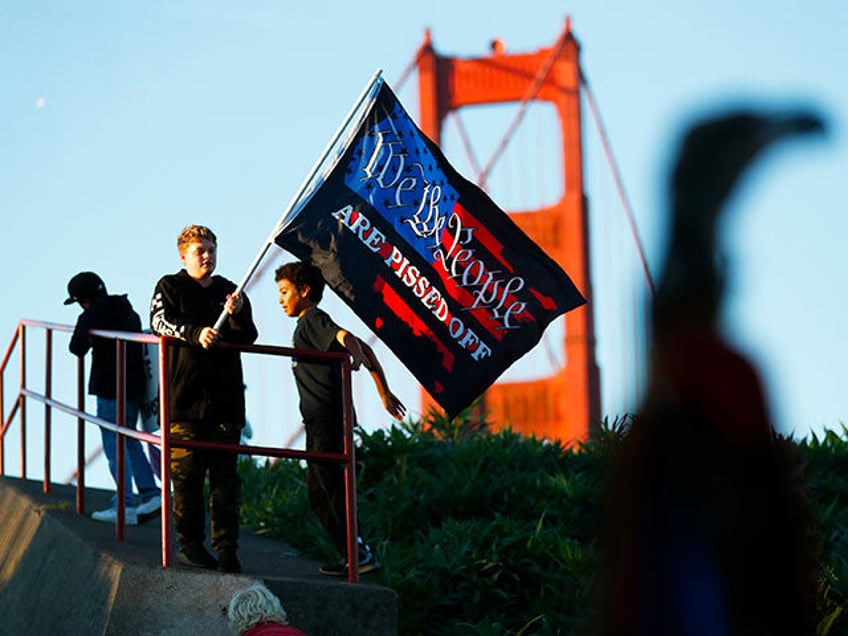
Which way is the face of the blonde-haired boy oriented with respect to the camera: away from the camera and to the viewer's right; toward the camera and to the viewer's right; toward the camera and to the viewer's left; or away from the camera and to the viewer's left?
toward the camera and to the viewer's right

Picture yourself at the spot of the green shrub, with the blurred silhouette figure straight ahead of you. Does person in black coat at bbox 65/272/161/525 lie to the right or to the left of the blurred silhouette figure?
right

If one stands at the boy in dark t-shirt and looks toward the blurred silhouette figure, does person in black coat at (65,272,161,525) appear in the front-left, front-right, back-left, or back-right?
back-right

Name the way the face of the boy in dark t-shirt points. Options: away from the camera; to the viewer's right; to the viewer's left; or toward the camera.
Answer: to the viewer's left

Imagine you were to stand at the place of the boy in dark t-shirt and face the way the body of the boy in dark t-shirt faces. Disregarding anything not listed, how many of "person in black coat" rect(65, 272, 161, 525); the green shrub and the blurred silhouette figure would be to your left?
1
